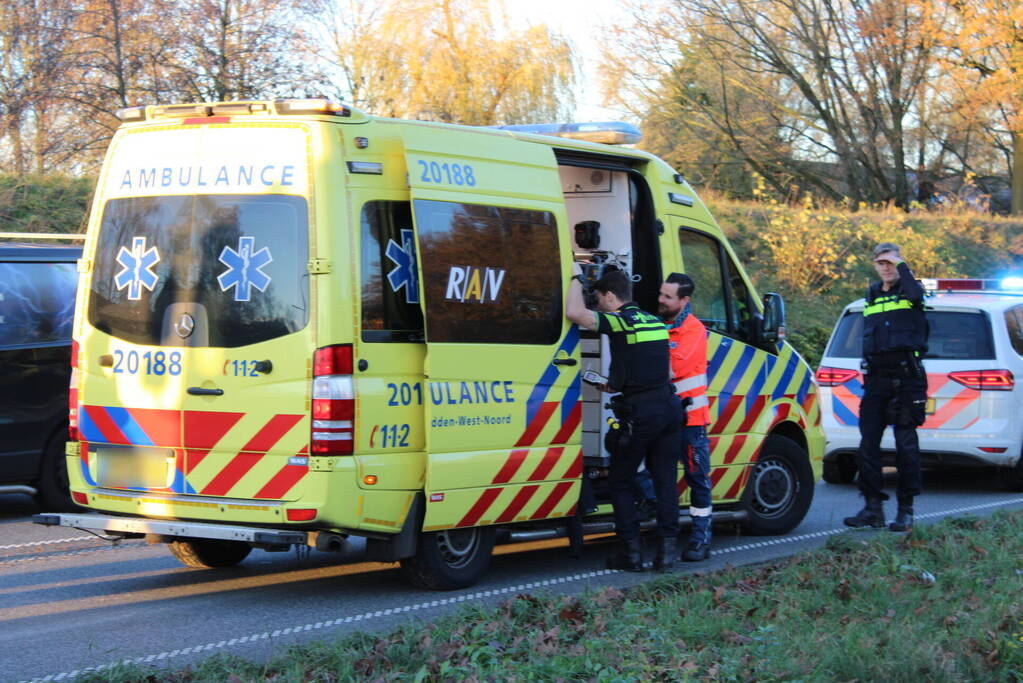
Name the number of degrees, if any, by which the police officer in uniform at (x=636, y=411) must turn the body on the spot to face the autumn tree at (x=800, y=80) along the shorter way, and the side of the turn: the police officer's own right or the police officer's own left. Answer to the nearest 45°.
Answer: approximately 45° to the police officer's own right

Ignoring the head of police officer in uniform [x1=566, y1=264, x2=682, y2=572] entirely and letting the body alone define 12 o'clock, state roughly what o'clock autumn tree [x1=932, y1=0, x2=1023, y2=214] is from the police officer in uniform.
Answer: The autumn tree is roughly at 2 o'clock from the police officer in uniform.

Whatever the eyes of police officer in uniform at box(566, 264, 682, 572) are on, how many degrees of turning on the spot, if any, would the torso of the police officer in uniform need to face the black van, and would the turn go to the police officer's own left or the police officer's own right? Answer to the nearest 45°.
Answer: approximately 45° to the police officer's own left

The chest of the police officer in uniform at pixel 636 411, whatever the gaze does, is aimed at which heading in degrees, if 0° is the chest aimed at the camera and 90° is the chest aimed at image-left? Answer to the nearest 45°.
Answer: approximately 135°

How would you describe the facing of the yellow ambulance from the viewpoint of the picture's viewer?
facing away from the viewer and to the right of the viewer

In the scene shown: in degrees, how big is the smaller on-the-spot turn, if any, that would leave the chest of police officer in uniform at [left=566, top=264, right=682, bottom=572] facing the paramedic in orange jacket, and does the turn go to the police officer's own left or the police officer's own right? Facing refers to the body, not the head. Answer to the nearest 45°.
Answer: approximately 90° to the police officer's own right

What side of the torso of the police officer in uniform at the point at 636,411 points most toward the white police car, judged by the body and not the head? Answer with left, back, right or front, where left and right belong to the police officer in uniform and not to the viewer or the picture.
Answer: right

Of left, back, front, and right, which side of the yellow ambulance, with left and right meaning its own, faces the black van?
left

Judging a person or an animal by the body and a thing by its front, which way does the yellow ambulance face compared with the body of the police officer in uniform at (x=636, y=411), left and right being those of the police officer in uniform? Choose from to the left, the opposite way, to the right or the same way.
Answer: to the right
